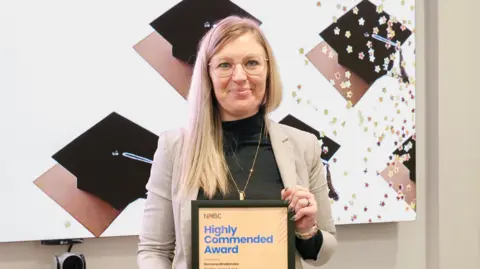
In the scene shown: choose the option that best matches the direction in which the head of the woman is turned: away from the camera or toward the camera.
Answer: toward the camera

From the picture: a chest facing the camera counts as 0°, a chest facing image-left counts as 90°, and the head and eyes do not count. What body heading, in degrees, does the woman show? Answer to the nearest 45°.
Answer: approximately 0°
